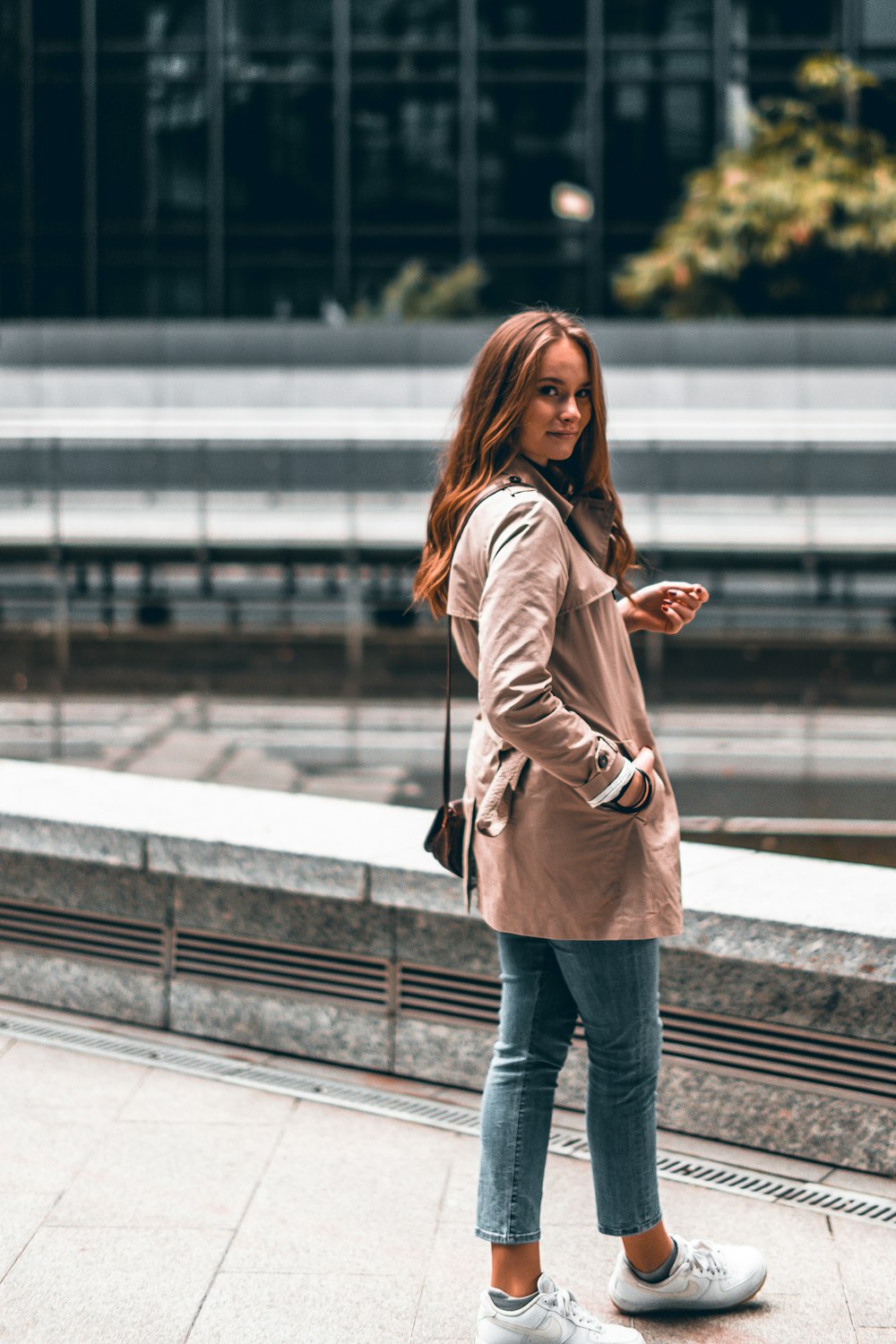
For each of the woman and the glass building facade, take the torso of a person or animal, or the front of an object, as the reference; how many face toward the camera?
1

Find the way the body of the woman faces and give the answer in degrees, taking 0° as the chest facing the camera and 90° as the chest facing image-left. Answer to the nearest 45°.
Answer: approximately 270°

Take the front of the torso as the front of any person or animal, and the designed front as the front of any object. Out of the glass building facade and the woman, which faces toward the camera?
the glass building facade

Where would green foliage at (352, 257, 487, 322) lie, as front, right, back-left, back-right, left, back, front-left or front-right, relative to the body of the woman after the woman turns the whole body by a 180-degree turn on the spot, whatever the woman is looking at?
right

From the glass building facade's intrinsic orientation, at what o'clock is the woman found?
The woman is roughly at 12 o'clock from the glass building facade.

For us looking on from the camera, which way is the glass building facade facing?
facing the viewer

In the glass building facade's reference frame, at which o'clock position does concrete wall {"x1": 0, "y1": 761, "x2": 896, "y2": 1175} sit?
The concrete wall is roughly at 12 o'clock from the glass building facade.

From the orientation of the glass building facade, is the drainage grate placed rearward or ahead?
ahead
